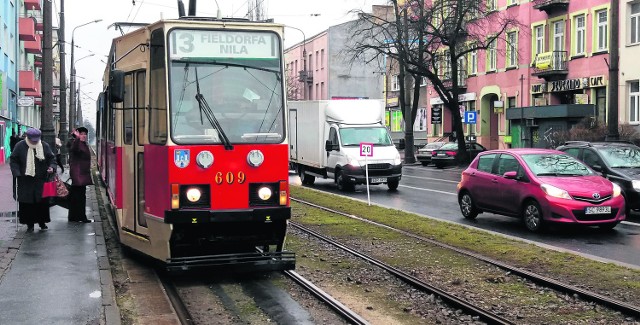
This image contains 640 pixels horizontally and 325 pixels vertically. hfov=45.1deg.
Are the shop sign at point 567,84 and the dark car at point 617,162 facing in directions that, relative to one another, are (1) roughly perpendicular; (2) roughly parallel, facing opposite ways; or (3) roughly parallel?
roughly perpendicular

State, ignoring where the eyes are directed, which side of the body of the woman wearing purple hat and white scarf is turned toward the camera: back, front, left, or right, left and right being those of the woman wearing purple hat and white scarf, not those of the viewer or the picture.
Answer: front

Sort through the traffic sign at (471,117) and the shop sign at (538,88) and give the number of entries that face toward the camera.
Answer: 2

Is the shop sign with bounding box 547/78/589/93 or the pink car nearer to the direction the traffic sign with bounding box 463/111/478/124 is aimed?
the pink car

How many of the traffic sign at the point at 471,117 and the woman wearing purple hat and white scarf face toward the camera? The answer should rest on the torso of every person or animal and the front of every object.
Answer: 2

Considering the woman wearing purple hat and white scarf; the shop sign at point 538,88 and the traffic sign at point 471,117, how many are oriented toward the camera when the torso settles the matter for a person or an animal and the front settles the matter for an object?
3

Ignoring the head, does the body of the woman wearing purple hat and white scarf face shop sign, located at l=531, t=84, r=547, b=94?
no

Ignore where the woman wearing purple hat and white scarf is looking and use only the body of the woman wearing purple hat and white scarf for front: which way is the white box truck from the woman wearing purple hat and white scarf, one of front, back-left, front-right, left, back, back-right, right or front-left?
back-left

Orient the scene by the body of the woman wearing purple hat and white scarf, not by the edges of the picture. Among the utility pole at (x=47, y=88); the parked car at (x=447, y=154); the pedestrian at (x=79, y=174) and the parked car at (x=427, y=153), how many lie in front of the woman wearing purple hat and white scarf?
0

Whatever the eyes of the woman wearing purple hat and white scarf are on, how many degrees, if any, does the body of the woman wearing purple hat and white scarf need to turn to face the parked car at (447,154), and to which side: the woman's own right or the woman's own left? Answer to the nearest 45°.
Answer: approximately 135° to the woman's own left

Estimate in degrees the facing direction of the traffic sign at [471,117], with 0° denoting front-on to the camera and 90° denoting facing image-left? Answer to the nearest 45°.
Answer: approximately 0°
